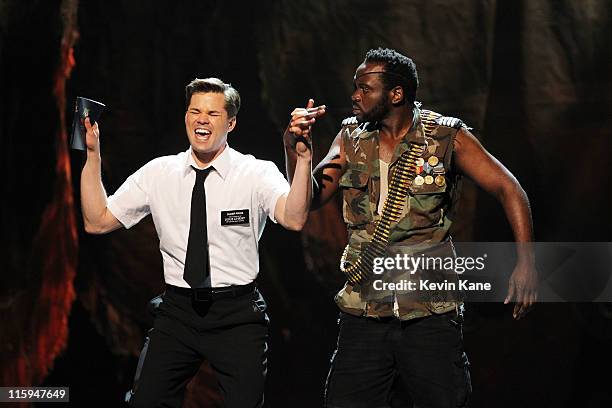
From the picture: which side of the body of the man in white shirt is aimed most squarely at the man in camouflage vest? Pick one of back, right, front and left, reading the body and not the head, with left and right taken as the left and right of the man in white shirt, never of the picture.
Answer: left

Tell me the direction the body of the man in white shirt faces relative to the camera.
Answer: toward the camera

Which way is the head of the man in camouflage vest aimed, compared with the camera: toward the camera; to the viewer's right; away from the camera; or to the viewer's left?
to the viewer's left
